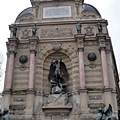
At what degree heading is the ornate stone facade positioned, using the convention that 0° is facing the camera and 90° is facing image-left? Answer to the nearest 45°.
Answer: approximately 0°

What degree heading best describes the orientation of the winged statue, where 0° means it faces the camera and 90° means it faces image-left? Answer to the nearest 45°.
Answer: approximately 0°

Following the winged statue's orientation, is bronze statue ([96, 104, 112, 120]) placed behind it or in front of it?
in front
